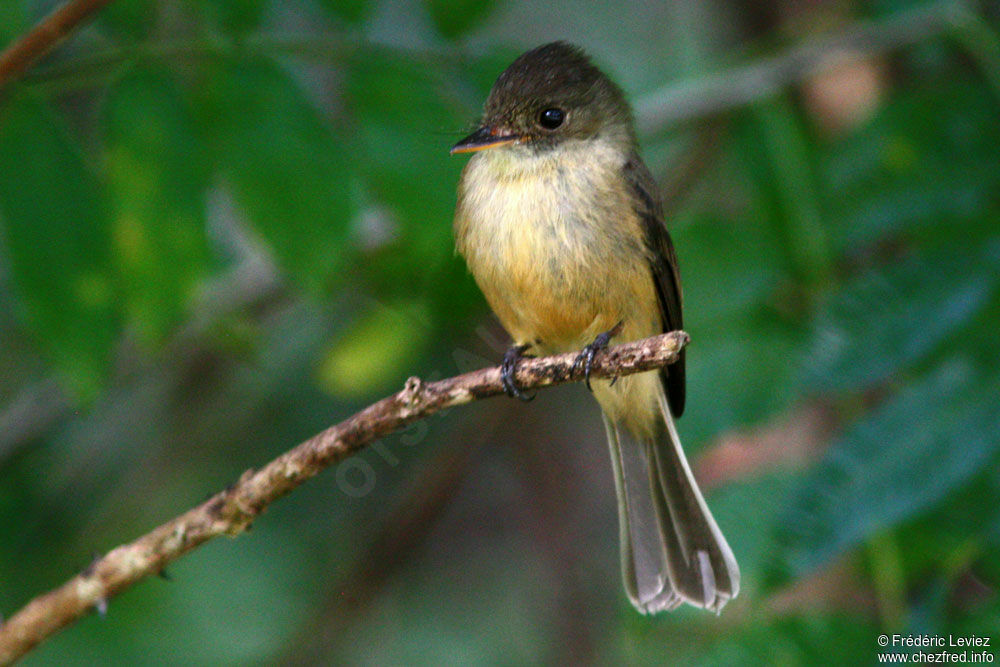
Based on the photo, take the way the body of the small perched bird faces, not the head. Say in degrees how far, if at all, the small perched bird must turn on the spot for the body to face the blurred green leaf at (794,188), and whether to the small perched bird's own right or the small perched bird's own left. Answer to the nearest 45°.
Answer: approximately 180°

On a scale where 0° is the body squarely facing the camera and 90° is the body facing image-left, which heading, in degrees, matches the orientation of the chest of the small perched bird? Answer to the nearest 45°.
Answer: approximately 45°

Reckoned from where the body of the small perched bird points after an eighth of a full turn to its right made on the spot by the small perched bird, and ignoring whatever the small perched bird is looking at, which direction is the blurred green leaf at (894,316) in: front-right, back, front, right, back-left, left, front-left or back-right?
back
